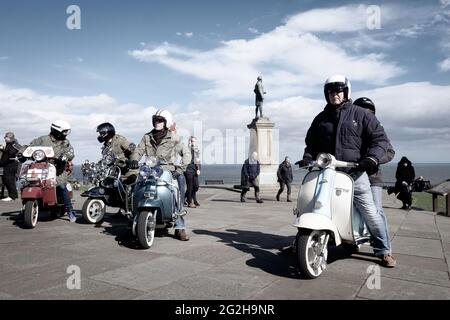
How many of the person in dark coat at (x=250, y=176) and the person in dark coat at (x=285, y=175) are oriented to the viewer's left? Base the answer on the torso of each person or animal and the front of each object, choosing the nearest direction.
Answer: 0

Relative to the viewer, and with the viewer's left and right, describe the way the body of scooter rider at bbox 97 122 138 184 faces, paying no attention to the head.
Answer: facing to the left of the viewer

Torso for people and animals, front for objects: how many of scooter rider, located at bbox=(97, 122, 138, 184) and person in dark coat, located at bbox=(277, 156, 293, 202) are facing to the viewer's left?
1

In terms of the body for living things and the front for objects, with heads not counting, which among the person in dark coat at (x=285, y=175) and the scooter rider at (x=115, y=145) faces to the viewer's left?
the scooter rider

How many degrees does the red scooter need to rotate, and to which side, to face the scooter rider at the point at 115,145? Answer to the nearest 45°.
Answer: approximately 135° to its left

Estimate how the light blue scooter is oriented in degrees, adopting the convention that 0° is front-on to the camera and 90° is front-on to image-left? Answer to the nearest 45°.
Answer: approximately 45°

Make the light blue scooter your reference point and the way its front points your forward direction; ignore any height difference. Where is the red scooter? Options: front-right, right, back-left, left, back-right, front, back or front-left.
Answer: right

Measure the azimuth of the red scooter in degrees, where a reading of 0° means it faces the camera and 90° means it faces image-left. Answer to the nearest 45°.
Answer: approximately 45°

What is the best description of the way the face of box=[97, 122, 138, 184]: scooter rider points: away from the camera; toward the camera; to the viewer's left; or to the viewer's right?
to the viewer's left
